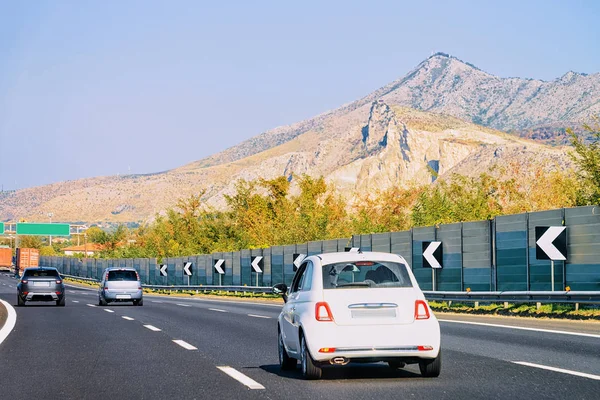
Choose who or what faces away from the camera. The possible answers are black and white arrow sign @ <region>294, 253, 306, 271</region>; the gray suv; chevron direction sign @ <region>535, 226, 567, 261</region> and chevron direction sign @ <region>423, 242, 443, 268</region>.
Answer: the gray suv

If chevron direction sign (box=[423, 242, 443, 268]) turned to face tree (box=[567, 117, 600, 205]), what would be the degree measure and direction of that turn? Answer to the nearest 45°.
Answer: approximately 90° to its left

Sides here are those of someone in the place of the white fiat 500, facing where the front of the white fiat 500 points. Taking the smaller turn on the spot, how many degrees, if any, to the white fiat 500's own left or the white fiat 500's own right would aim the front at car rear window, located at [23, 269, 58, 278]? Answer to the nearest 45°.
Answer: approximately 45° to the white fiat 500's own left

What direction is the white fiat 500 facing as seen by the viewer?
away from the camera

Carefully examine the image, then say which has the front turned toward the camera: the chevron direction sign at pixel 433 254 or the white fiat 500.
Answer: the chevron direction sign

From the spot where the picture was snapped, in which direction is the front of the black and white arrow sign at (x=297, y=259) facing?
facing the viewer

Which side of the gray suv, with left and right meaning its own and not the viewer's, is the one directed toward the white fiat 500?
back

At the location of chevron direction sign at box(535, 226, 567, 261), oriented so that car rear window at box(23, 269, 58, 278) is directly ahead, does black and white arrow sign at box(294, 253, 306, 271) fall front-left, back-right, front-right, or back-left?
front-right

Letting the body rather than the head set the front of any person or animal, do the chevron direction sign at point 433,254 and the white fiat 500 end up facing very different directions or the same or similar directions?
very different directions

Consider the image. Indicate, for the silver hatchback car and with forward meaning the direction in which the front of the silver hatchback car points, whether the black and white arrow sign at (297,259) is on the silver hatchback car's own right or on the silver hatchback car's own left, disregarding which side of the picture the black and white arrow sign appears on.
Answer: on the silver hatchback car's own right

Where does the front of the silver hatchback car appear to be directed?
away from the camera

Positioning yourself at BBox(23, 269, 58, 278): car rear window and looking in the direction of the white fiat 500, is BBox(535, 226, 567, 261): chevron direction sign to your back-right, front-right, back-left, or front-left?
front-left

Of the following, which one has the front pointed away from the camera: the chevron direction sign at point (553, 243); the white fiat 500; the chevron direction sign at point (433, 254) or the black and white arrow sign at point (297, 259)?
the white fiat 500

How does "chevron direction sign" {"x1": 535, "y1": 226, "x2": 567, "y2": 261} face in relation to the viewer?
toward the camera

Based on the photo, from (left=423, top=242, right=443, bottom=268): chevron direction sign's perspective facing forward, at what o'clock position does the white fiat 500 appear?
The white fiat 500 is roughly at 12 o'clock from the chevron direction sign.

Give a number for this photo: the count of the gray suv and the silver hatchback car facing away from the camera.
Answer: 2

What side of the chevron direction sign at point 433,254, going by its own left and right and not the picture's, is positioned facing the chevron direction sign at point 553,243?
front
